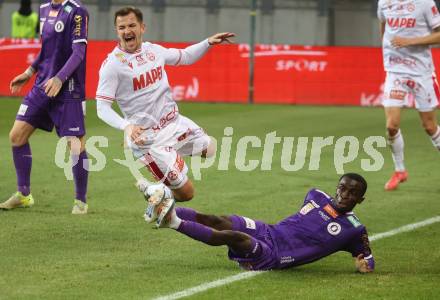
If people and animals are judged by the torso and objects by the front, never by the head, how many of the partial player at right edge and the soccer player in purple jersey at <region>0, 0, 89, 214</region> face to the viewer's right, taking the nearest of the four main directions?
0

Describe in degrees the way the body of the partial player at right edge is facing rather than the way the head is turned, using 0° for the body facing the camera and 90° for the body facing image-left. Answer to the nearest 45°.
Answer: approximately 45°

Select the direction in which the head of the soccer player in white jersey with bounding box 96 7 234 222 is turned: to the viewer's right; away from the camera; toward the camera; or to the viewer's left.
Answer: toward the camera

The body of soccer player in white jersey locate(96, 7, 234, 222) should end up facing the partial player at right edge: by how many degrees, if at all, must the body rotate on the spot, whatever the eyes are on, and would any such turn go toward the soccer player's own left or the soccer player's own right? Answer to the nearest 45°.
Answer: approximately 90° to the soccer player's own left

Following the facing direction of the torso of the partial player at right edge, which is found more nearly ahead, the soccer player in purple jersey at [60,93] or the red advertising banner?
the soccer player in purple jersey

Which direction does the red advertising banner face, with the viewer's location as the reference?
facing the viewer

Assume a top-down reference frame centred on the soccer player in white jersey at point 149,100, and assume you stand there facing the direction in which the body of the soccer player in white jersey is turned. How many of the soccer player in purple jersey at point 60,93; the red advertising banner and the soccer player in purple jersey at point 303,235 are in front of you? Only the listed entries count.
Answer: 1

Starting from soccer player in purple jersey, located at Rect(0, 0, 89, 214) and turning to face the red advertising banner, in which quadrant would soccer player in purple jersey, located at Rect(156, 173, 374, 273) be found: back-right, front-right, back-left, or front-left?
back-right

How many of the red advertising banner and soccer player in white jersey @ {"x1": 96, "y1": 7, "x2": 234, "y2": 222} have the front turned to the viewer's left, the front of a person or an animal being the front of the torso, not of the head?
0

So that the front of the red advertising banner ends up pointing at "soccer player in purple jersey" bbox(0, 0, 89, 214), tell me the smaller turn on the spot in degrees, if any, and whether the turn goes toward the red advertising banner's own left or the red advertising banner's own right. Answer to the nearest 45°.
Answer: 0° — it already faces them

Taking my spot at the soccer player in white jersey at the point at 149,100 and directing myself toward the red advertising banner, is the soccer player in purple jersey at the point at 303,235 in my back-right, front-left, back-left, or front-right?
back-right
